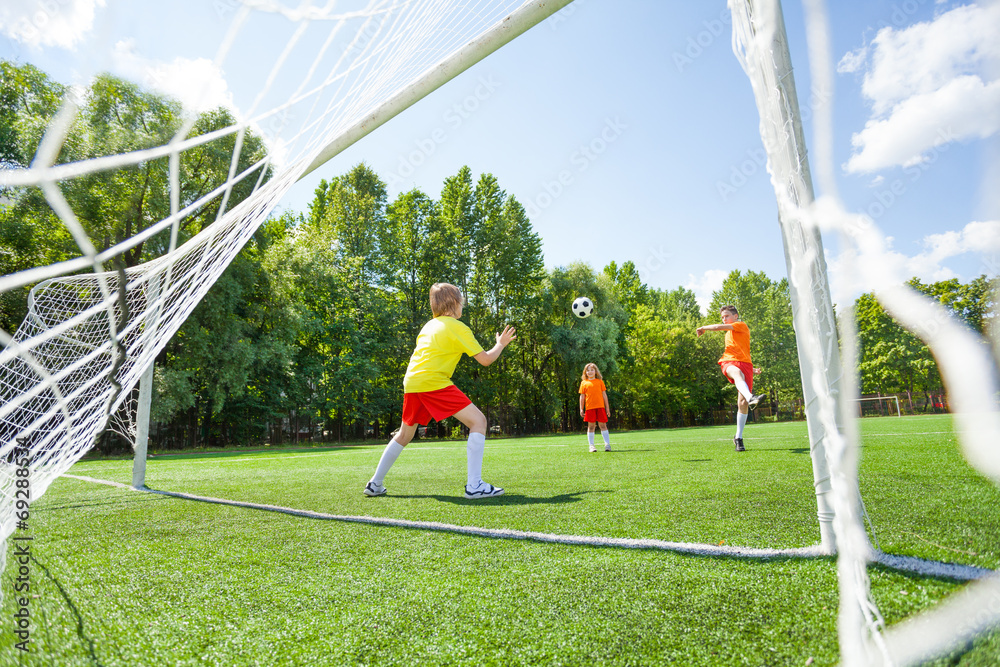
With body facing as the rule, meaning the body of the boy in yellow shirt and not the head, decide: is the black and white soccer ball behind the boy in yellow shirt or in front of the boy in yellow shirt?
in front

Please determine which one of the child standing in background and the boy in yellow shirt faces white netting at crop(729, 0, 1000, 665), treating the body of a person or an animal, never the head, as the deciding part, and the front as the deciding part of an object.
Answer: the child standing in background

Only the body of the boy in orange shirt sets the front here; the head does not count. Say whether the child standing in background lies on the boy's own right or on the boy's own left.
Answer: on the boy's own right

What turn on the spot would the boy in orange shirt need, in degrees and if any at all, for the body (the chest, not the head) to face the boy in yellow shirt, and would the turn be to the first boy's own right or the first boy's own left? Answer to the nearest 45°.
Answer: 0° — they already face them

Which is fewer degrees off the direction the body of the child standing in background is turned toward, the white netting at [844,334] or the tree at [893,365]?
the white netting

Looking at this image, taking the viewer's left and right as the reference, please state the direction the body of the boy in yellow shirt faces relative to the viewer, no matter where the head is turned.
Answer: facing away from the viewer and to the right of the viewer

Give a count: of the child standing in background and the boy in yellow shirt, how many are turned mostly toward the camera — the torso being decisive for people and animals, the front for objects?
1

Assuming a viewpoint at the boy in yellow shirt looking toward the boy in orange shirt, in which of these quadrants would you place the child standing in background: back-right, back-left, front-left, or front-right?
front-left

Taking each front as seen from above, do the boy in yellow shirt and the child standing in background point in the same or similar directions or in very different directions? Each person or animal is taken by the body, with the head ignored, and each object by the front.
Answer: very different directions

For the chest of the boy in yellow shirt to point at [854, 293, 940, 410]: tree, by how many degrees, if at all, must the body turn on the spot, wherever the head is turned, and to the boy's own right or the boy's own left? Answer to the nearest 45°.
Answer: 0° — they already face it

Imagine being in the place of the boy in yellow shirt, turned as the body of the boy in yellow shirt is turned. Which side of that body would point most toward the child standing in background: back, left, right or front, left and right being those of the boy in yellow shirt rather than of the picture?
front

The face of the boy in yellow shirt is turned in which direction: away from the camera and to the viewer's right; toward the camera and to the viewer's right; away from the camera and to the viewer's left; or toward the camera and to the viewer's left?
away from the camera and to the viewer's right

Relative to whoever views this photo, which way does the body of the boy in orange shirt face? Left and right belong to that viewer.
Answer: facing the viewer and to the left of the viewer

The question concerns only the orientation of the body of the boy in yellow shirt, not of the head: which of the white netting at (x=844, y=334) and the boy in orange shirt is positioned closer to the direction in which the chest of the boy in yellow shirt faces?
the boy in orange shirt

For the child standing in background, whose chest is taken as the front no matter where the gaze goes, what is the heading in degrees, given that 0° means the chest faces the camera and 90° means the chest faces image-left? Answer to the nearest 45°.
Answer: approximately 0°

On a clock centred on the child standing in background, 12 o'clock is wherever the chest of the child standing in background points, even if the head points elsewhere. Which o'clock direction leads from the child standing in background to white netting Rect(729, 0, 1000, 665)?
The white netting is roughly at 12 o'clock from the child standing in background.
